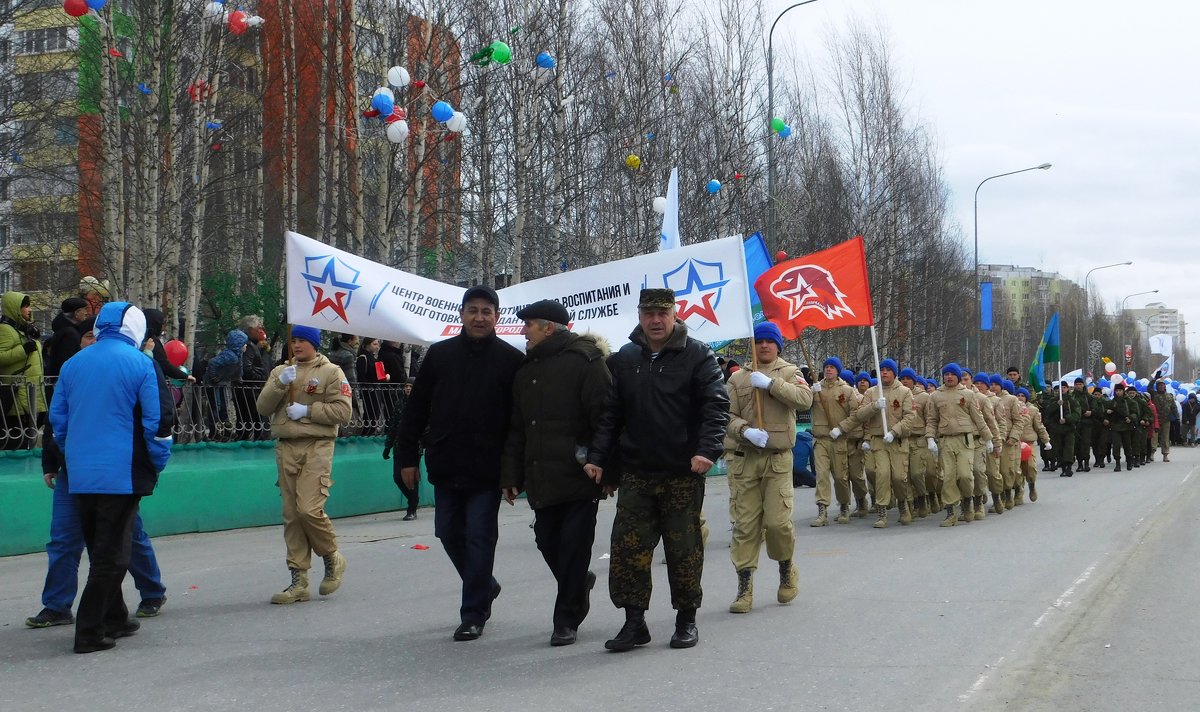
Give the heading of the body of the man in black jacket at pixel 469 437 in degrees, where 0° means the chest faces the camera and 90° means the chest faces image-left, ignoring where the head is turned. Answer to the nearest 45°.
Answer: approximately 0°

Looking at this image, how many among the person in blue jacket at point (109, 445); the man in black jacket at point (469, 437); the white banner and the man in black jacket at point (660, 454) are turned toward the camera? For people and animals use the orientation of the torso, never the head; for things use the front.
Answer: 3

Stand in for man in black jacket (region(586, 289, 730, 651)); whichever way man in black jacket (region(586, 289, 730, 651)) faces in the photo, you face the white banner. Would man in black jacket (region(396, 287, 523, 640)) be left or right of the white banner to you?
left

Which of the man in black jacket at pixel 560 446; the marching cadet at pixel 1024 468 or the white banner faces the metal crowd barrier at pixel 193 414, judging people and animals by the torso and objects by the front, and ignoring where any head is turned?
the marching cadet

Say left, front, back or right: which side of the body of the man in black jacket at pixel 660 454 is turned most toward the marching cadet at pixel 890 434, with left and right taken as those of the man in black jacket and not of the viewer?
back

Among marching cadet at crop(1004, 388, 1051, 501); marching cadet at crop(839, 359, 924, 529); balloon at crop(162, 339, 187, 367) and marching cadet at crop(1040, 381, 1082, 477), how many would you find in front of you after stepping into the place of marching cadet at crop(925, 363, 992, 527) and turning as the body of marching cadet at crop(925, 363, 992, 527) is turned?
2

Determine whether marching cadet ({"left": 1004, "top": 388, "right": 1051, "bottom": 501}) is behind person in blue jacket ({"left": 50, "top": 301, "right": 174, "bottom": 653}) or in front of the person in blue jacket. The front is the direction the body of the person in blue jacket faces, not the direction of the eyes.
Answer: in front

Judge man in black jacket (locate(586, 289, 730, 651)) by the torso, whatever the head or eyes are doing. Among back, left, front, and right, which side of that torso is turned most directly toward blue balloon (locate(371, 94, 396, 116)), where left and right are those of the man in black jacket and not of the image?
back

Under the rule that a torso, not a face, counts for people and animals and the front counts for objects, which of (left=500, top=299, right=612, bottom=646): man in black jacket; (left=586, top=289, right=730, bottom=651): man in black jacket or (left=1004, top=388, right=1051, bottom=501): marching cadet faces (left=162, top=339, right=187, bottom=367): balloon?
the marching cadet

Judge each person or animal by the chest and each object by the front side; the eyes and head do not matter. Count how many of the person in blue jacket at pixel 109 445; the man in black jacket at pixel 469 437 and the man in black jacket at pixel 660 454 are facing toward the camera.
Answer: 2

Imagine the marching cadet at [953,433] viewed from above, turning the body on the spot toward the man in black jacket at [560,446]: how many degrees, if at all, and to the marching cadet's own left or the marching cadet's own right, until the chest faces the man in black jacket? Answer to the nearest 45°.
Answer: approximately 45° to the marching cadet's own left

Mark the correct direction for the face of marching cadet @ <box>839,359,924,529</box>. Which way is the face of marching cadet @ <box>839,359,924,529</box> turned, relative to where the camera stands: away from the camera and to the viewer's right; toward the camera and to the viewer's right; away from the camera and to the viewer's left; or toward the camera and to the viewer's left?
toward the camera and to the viewer's left

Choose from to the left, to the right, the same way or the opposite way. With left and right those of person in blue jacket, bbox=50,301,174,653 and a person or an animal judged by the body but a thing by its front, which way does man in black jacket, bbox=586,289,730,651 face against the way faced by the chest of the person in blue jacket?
the opposite way

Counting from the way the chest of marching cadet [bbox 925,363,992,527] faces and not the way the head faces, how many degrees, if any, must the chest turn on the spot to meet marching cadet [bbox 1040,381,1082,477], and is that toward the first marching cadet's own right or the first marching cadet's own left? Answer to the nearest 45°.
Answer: approximately 135° to the first marching cadet's own right

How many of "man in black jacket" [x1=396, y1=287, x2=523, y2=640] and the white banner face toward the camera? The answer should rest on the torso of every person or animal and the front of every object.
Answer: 2
